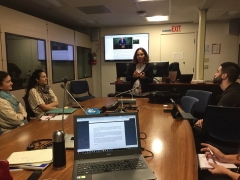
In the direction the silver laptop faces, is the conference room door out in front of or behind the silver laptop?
behind

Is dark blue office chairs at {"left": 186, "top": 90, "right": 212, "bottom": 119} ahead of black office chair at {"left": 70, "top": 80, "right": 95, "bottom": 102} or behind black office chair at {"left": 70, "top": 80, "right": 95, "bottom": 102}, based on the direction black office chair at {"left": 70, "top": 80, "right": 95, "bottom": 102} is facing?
ahead

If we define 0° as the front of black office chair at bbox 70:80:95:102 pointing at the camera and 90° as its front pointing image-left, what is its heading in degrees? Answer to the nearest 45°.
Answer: approximately 315°

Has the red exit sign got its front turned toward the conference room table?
yes

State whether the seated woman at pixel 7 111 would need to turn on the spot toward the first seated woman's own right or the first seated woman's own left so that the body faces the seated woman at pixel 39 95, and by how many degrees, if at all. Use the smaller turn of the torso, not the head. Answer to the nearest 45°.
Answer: approximately 45° to the first seated woman's own left

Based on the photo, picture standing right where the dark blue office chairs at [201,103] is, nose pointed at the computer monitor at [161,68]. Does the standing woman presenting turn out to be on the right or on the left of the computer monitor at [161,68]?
left

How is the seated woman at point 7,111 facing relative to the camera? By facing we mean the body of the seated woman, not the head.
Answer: to the viewer's right

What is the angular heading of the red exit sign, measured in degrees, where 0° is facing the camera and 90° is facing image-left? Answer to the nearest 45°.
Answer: approximately 0°

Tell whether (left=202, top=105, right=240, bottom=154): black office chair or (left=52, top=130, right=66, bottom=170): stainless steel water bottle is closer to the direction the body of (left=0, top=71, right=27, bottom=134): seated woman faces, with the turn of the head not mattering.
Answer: the black office chair

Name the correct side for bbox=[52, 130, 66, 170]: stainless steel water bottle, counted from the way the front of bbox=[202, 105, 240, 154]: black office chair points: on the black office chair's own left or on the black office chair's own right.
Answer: on the black office chair's own left

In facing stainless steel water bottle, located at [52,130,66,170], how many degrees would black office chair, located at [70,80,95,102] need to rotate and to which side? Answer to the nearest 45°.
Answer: approximately 45° to its right

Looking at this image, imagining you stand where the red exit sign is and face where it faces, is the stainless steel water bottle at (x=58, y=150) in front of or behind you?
in front
